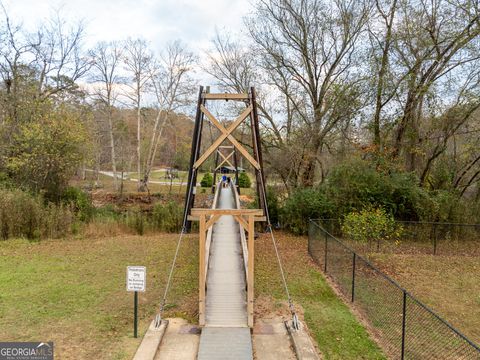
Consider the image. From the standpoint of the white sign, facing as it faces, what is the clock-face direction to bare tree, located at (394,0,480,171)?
The bare tree is roughly at 8 o'clock from the white sign.

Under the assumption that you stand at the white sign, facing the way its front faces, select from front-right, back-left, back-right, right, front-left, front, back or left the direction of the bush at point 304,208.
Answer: back-left

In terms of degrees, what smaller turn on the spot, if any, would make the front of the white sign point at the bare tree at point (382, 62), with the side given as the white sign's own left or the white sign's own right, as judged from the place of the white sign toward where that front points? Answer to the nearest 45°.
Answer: approximately 135° to the white sign's own left

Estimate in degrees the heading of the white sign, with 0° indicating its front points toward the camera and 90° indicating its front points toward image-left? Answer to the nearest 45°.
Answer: approximately 0°

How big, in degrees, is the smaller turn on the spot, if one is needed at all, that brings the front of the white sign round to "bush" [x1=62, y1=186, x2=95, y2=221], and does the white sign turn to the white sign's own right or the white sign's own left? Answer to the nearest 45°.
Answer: approximately 180°

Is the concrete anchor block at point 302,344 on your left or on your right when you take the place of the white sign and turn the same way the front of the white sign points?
on your left

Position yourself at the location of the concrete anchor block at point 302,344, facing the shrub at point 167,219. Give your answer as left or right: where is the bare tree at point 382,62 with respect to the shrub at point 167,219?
right

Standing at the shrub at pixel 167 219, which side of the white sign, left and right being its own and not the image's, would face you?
back

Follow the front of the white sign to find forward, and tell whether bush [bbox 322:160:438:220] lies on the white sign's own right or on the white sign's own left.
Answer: on the white sign's own left
